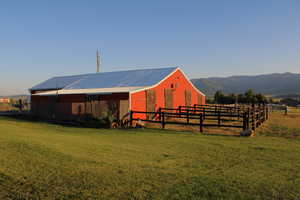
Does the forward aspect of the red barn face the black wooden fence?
yes
